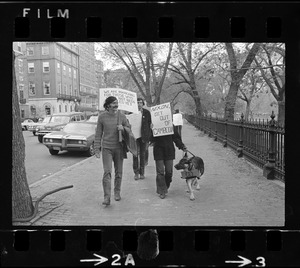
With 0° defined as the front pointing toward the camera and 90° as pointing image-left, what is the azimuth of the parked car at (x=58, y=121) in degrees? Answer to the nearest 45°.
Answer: approximately 45°

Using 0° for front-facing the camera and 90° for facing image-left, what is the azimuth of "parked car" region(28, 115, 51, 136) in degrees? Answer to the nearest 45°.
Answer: approximately 45°

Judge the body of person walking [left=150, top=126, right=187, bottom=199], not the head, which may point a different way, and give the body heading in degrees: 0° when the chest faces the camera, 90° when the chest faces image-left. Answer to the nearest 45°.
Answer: approximately 0°
